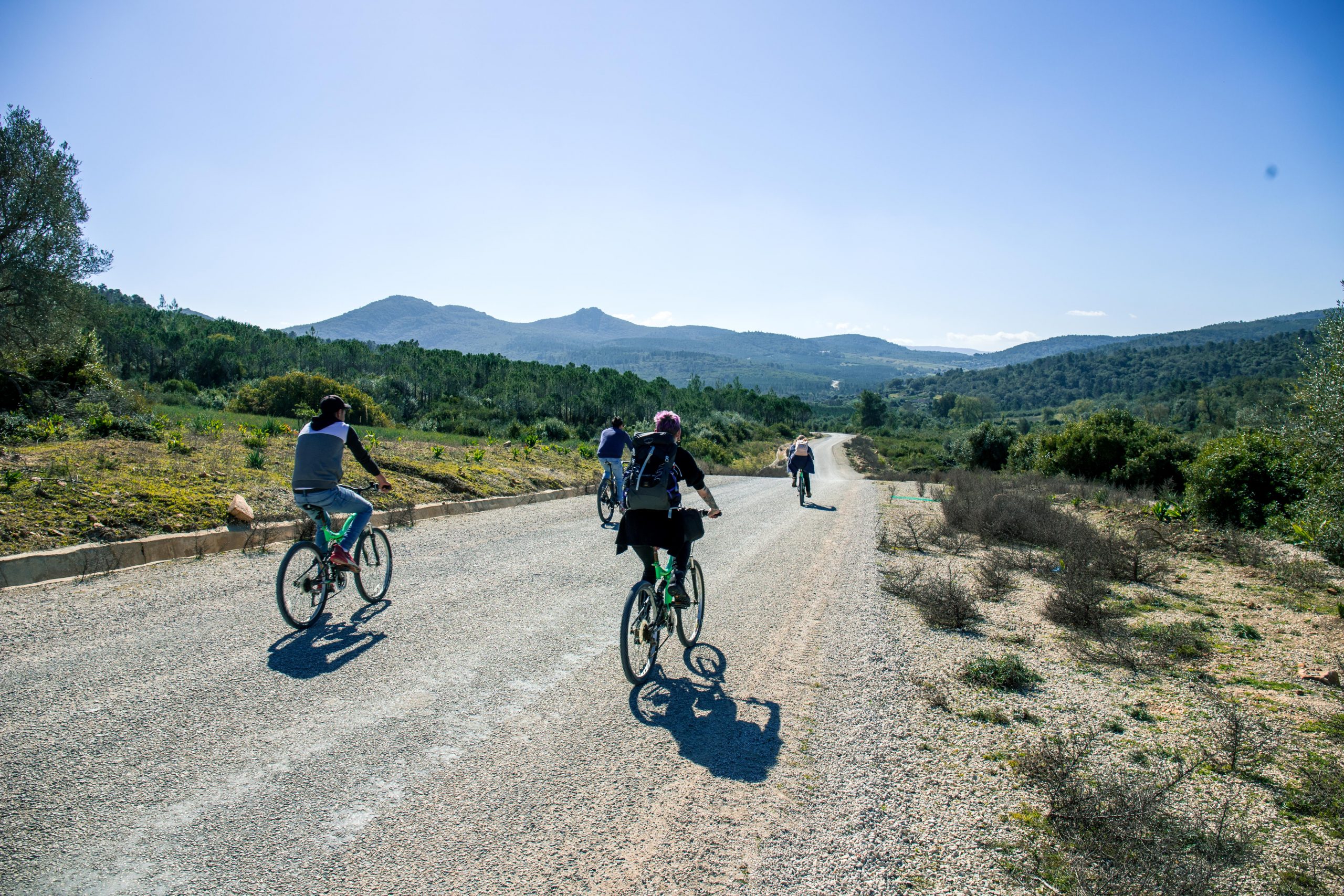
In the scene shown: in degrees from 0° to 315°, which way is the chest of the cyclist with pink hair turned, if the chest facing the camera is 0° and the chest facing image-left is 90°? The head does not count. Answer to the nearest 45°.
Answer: approximately 225°

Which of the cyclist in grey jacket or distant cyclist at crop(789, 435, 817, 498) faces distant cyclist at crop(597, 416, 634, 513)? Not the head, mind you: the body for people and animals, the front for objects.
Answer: the cyclist in grey jacket

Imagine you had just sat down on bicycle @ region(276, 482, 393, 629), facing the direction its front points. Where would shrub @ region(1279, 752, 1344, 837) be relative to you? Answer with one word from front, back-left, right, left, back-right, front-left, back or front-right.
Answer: right

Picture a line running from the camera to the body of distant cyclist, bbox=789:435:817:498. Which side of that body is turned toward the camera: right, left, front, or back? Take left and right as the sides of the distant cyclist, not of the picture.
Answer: back

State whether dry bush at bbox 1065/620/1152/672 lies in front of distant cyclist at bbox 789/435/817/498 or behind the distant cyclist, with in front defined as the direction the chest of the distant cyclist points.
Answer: behind

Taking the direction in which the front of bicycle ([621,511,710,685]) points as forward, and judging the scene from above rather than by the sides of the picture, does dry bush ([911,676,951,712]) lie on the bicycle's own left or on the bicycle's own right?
on the bicycle's own right

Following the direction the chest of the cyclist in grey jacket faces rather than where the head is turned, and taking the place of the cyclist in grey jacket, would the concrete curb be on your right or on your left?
on your left

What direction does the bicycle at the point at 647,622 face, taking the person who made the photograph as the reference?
facing away from the viewer and to the right of the viewer

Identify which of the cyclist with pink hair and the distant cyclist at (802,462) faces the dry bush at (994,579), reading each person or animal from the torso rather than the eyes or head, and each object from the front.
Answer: the cyclist with pink hair

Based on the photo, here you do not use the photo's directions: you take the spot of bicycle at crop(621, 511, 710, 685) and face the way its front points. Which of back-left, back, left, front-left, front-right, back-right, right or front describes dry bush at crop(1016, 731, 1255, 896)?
right

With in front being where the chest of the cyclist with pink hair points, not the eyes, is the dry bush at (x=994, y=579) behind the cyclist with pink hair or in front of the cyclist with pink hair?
in front

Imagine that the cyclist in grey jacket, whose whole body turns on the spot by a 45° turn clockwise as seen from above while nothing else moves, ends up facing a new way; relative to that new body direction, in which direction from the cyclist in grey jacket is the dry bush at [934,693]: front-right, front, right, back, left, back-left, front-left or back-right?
front-right

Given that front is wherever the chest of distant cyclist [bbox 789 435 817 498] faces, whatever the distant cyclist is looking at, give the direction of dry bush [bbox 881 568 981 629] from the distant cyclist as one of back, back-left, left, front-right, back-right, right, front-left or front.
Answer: back

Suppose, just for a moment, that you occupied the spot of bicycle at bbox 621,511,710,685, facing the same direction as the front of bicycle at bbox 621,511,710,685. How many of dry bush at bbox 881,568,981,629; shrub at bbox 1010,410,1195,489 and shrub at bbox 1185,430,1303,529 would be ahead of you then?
3
